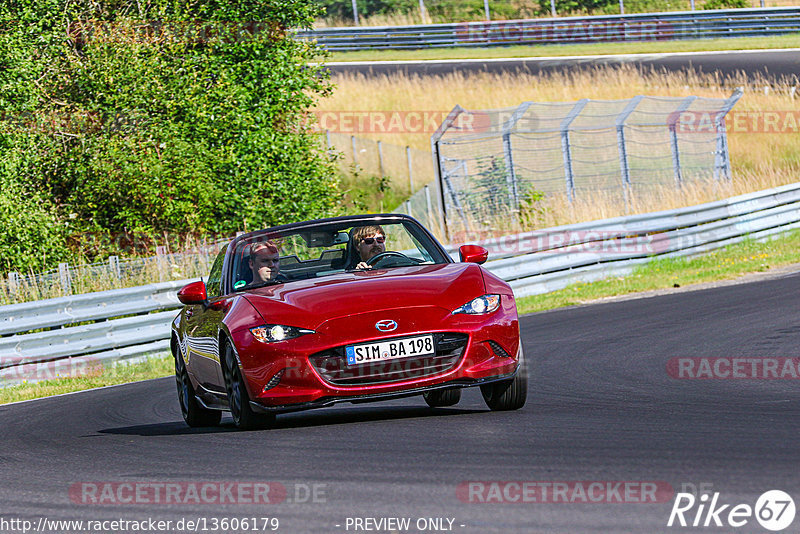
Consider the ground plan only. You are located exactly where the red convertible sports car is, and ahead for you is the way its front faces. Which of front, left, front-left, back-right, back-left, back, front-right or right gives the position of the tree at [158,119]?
back

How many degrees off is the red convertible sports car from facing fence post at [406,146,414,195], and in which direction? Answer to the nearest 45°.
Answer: approximately 180°

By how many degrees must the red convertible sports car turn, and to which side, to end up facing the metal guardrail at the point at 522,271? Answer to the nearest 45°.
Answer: approximately 180°

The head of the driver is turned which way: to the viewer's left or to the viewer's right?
to the viewer's right

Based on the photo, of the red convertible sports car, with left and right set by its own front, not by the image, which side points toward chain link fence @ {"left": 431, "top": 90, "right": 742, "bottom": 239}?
back

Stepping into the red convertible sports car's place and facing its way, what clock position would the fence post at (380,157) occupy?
The fence post is roughly at 6 o'clock from the red convertible sports car.

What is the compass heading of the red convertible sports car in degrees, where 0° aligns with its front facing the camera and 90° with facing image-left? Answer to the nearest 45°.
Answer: approximately 0°

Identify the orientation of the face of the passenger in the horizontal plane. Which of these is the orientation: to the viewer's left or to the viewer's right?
to the viewer's right
